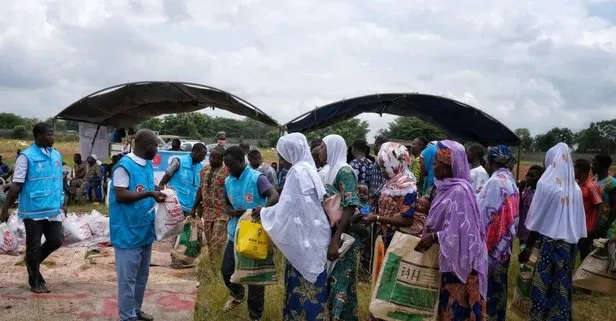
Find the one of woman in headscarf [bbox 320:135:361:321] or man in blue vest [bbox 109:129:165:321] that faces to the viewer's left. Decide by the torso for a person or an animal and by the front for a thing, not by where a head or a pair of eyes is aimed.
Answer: the woman in headscarf

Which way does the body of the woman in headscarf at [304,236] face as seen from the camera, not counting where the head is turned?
to the viewer's left

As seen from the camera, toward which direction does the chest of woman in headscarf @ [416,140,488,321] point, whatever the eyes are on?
to the viewer's left

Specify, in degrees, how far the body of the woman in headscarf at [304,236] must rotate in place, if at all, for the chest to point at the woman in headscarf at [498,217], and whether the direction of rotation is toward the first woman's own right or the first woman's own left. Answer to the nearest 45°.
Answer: approximately 180°

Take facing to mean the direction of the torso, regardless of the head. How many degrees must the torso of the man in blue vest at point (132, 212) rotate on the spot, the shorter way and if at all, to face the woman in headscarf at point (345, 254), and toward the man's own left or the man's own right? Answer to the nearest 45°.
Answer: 0° — they already face them

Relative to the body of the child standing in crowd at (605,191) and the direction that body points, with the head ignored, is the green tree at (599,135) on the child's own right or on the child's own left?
on the child's own right

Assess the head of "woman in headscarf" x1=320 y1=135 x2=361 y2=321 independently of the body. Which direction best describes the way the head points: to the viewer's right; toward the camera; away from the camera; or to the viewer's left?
to the viewer's left

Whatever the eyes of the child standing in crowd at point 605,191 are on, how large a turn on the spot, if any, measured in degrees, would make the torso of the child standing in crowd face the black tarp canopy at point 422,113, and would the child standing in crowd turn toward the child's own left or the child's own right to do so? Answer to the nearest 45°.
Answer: approximately 45° to the child's own right

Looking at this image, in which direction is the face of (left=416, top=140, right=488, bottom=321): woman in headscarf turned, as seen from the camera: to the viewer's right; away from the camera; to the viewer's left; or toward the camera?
to the viewer's left

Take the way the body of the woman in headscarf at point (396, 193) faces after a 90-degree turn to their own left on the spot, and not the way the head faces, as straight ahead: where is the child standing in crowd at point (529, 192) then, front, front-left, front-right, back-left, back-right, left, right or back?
left
